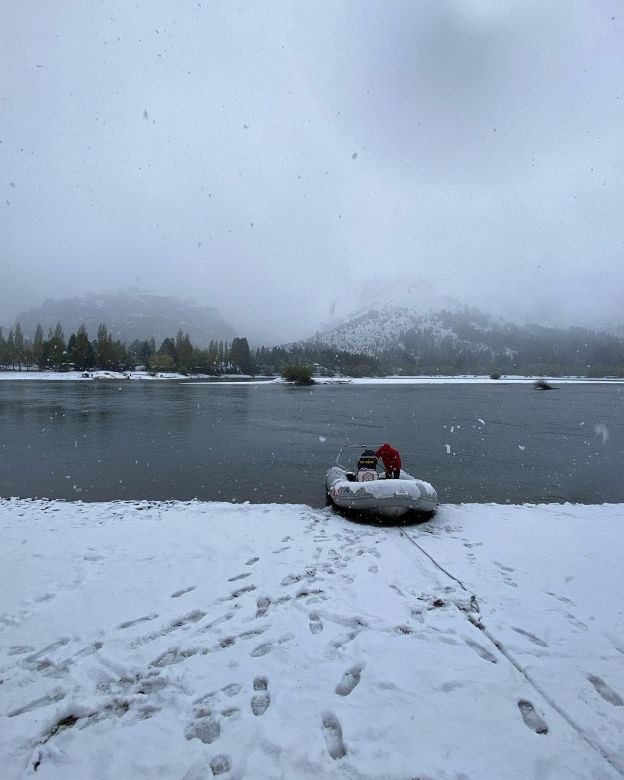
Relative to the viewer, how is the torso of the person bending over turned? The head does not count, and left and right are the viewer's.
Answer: facing to the left of the viewer
